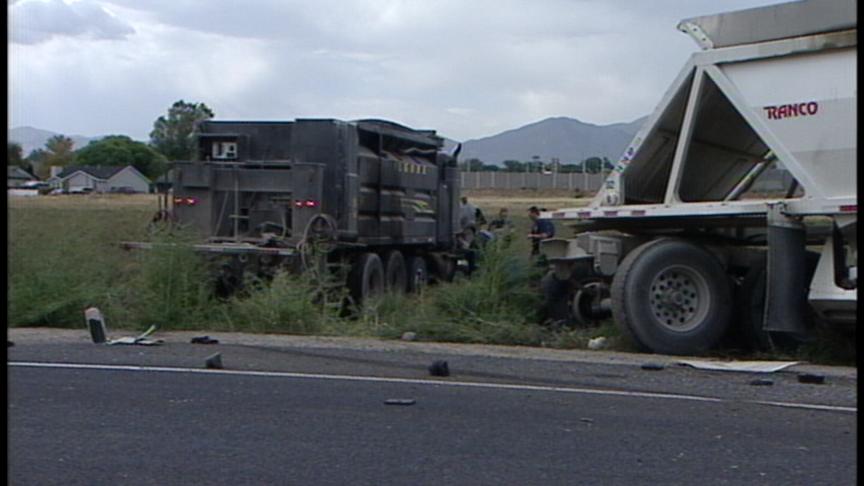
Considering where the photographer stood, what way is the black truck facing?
facing away from the viewer and to the right of the viewer

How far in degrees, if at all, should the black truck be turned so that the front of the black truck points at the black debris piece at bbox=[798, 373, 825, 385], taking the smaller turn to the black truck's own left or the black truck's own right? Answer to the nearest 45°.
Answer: approximately 90° to the black truck's own right

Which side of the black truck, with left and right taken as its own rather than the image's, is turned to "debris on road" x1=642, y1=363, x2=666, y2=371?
right

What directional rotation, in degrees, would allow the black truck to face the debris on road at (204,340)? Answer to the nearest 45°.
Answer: approximately 135° to its right

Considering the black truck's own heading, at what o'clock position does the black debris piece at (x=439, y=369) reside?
The black debris piece is roughly at 4 o'clock from the black truck.

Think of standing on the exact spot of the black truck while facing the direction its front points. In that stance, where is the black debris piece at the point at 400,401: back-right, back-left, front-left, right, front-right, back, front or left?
back-right

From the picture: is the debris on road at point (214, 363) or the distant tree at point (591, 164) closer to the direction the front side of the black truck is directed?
the distant tree
